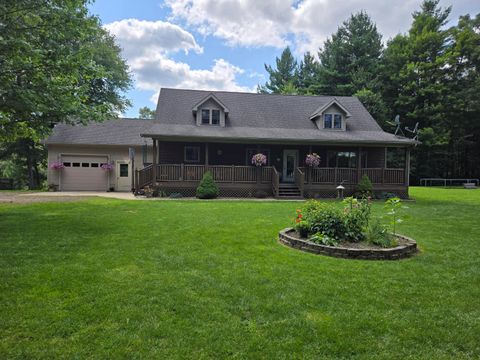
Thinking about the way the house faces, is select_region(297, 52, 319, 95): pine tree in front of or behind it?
behind

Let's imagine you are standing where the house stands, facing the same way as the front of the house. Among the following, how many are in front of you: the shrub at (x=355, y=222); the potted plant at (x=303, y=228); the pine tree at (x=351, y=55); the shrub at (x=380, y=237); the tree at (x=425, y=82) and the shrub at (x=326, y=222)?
4

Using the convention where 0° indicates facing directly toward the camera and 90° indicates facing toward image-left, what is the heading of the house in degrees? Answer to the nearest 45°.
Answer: approximately 0°

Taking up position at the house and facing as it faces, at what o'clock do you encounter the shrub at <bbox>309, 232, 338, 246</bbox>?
The shrub is roughly at 12 o'clock from the house.

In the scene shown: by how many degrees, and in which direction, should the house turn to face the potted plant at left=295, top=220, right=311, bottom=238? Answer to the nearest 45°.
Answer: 0° — it already faces it

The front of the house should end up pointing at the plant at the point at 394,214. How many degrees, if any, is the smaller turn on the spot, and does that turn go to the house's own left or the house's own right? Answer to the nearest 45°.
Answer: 0° — it already faces it

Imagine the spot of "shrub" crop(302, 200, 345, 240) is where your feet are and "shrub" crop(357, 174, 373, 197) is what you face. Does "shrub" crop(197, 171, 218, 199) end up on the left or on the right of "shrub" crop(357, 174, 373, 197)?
left

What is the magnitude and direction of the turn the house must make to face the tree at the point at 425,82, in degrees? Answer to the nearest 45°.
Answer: approximately 135° to its left

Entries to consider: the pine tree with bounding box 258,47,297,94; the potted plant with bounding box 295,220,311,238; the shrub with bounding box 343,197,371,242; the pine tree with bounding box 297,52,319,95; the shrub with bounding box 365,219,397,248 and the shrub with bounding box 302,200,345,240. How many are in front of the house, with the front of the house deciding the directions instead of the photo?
4

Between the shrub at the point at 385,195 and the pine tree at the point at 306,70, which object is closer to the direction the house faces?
the shrub
